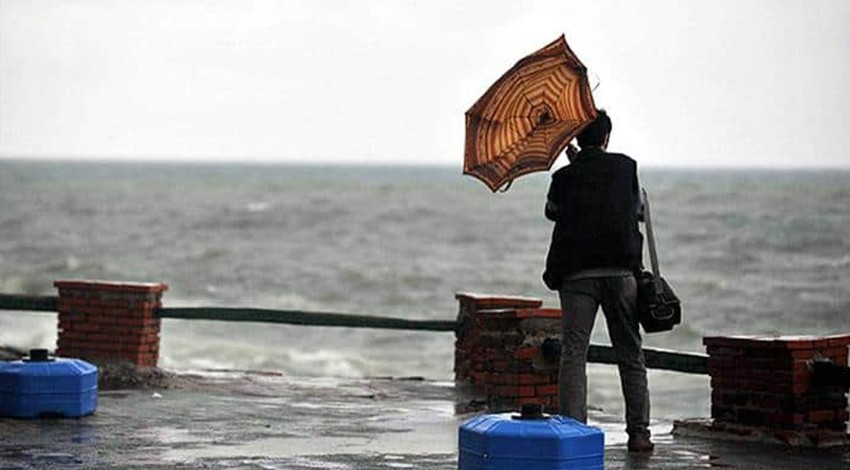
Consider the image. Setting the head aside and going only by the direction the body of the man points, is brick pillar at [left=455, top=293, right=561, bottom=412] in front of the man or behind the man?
in front

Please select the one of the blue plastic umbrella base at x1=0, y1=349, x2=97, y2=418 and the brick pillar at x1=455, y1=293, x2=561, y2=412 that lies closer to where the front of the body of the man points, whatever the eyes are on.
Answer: the brick pillar

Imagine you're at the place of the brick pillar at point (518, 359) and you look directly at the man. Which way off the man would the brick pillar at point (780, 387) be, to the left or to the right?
left

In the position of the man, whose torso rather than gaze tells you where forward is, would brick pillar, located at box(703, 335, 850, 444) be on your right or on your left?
on your right

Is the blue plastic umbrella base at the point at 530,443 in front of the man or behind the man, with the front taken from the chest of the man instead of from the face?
behind

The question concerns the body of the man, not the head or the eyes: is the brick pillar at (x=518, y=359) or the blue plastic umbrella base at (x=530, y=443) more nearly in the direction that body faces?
the brick pillar

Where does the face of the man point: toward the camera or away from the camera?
away from the camera

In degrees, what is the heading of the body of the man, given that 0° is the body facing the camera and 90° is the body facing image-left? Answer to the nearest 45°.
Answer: approximately 180°

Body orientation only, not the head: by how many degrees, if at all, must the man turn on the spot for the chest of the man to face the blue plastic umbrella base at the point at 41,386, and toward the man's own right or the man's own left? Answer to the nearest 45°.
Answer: approximately 90° to the man's own left

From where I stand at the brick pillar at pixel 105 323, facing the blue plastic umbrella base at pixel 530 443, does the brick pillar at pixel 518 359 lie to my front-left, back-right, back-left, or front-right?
front-left

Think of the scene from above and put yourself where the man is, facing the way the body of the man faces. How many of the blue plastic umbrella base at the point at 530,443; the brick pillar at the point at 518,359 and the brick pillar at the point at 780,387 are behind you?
1
